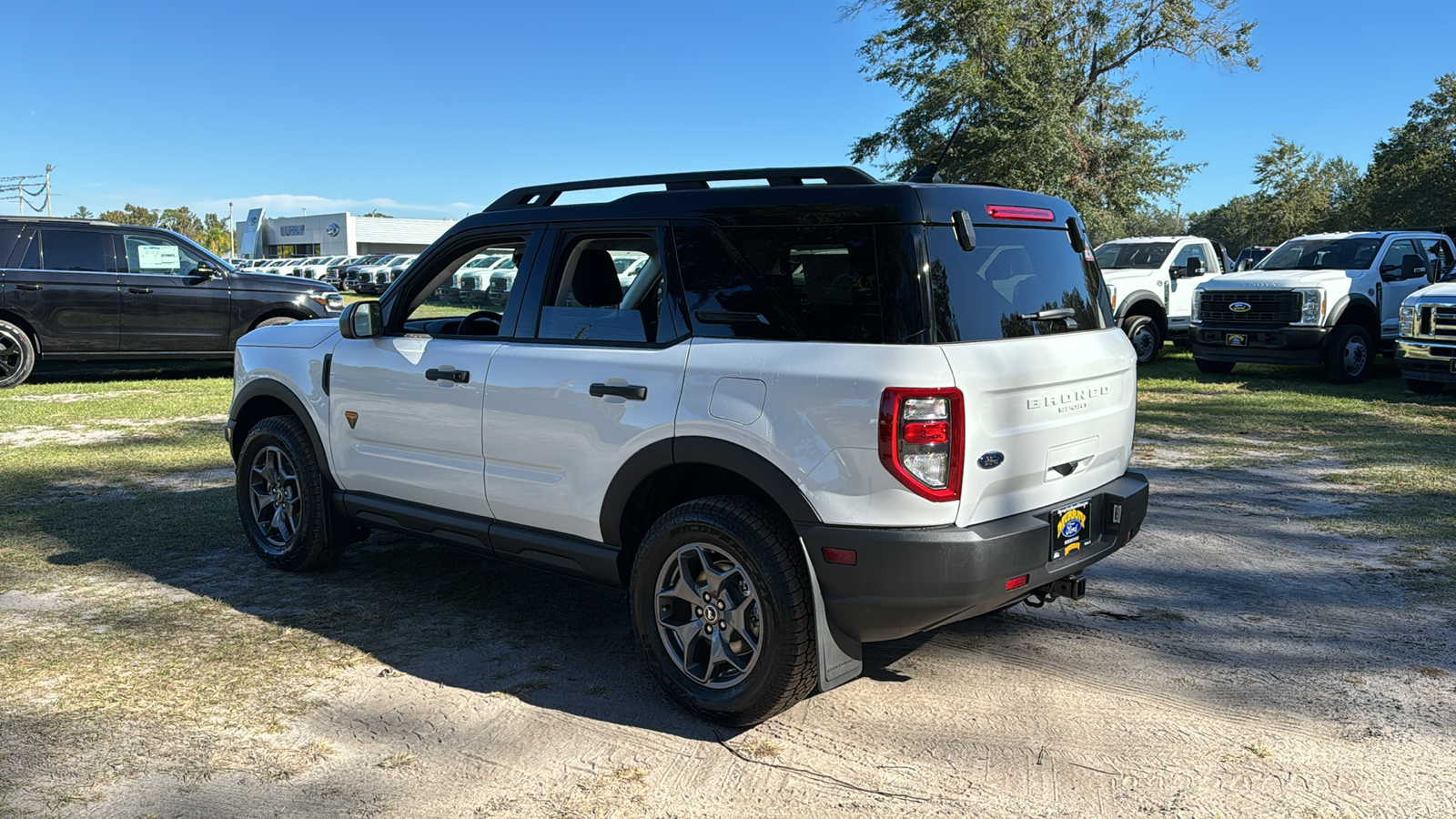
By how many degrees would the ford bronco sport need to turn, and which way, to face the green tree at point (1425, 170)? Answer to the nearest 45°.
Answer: approximately 90° to its right

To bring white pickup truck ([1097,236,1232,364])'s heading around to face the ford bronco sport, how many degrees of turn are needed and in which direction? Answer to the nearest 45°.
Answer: approximately 45° to its left

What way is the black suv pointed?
to the viewer's right

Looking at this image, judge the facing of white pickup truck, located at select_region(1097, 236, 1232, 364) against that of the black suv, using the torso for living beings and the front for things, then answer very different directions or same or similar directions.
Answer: very different directions

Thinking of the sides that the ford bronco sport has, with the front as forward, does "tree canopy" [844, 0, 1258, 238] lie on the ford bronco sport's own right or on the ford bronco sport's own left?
on the ford bronco sport's own right

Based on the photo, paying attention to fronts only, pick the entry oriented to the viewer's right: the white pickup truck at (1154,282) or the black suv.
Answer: the black suv

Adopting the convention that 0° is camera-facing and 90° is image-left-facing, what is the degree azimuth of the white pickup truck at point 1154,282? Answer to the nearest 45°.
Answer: approximately 45°

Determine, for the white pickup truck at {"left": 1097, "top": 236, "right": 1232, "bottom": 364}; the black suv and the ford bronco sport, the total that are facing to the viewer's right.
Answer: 1

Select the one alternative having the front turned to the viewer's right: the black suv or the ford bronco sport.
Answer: the black suv

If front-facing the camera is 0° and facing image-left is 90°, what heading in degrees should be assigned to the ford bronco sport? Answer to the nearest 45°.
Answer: approximately 135°

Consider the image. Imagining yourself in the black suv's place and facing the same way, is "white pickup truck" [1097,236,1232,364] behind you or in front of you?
in front

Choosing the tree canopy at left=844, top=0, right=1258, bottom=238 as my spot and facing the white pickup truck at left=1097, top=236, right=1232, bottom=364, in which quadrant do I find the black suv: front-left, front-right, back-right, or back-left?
front-right

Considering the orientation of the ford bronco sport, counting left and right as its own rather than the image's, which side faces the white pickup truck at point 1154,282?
right

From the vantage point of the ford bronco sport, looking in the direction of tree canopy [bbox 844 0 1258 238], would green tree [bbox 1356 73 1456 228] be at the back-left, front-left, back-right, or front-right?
front-right

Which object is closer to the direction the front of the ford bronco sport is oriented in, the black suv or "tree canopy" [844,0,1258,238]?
the black suv

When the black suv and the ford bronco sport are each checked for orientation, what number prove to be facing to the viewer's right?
1

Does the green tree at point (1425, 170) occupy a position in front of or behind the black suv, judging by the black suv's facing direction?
in front

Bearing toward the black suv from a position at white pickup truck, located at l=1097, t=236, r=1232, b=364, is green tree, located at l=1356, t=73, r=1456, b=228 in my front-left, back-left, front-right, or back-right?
back-right
